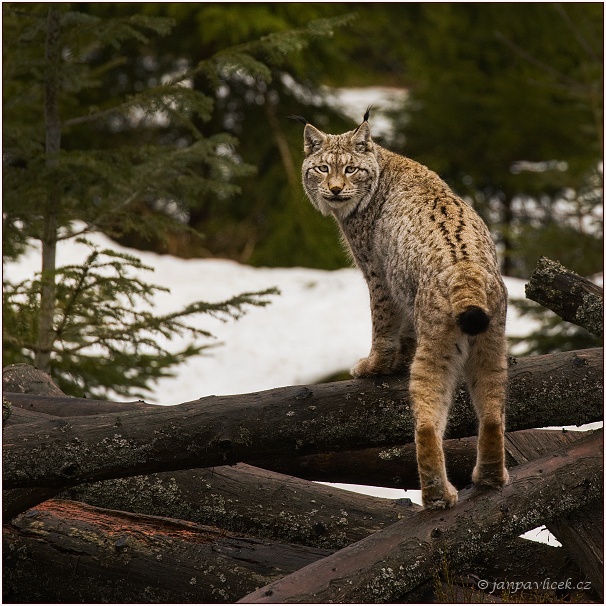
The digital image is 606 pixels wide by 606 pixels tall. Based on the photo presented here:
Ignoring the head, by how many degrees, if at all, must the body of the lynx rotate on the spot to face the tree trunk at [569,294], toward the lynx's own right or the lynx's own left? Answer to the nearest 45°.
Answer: approximately 90° to the lynx's own right

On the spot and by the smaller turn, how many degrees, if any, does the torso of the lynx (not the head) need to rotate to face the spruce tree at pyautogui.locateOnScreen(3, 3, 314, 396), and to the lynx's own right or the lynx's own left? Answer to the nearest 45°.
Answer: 0° — it already faces it

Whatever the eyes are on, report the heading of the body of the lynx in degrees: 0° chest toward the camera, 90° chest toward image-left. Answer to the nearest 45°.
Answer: approximately 135°
